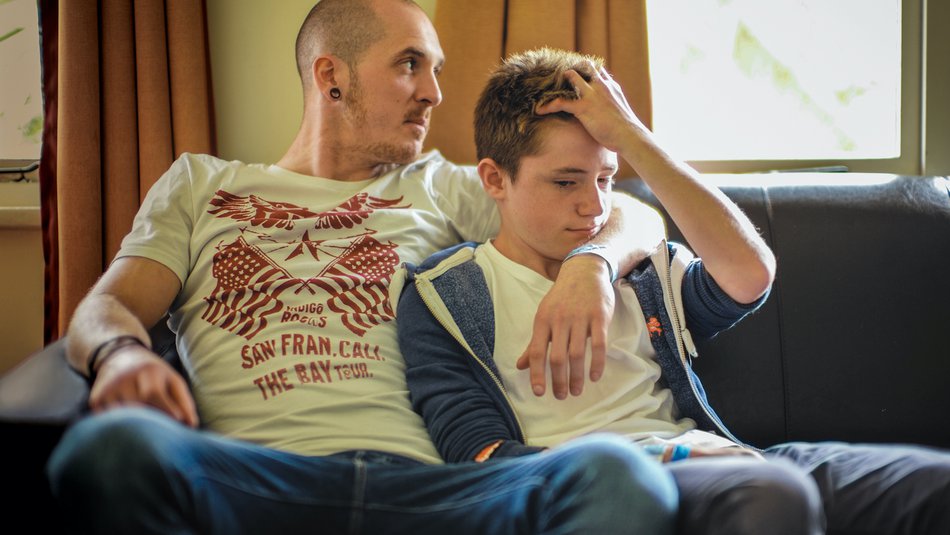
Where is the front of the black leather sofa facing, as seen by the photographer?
facing the viewer

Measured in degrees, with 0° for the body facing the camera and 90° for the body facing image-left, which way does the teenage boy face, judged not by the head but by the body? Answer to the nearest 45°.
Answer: approximately 315°

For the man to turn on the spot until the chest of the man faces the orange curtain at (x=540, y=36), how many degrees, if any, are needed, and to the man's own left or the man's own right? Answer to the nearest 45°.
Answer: approximately 135° to the man's own left

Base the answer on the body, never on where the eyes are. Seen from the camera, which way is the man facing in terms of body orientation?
toward the camera

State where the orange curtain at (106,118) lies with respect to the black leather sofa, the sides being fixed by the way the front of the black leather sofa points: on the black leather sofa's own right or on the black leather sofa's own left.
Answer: on the black leather sofa's own right
